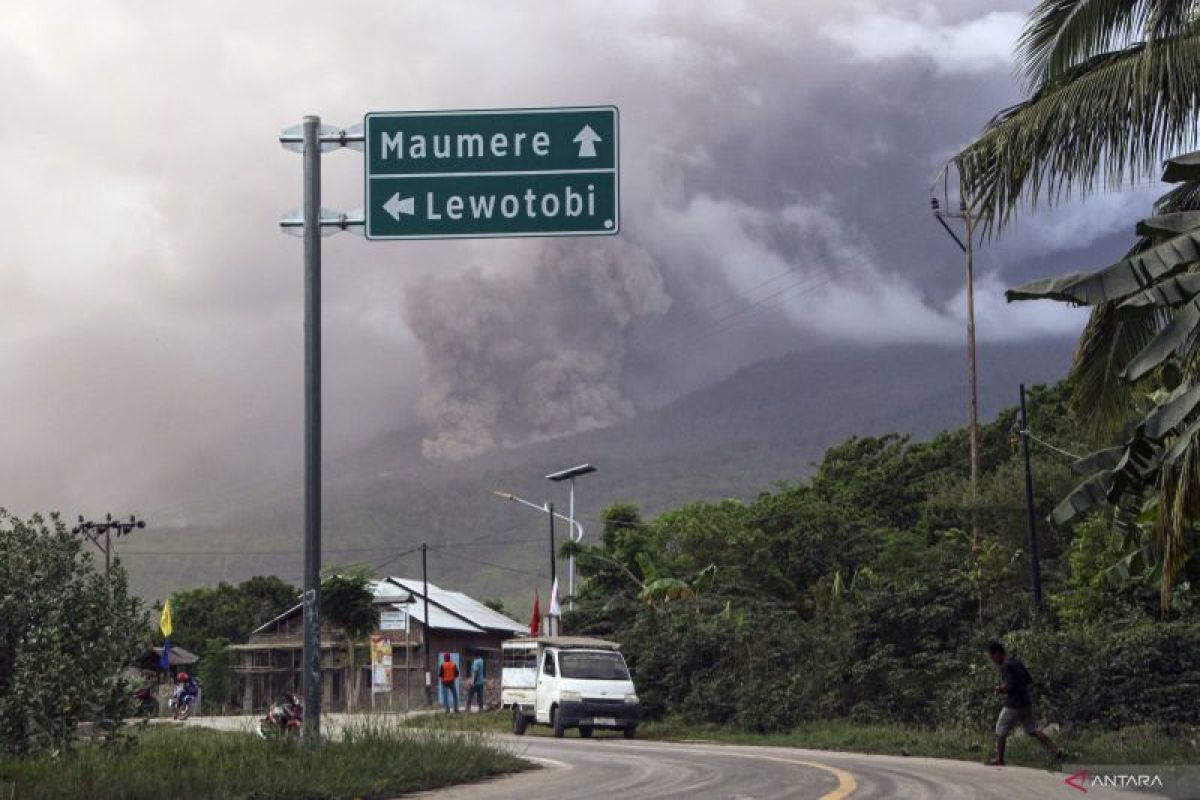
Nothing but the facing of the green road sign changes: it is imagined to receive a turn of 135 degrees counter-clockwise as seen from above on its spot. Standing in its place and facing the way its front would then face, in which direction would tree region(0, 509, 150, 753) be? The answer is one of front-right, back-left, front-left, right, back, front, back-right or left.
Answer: back-left

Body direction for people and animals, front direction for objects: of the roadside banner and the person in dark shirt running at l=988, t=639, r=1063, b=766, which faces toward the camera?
the roadside banner

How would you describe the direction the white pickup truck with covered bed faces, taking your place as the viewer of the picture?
facing the viewer and to the right of the viewer

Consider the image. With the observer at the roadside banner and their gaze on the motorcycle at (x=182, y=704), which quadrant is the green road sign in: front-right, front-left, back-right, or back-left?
front-left

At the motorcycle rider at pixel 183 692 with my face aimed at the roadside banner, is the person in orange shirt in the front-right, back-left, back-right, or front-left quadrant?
front-right

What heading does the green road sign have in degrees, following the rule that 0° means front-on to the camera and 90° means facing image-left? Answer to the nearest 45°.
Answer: approximately 0°

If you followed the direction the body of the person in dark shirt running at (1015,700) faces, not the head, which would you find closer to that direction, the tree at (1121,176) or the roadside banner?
the roadside banner

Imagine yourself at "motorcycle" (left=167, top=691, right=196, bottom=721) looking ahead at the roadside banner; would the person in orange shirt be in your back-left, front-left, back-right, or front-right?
front-right

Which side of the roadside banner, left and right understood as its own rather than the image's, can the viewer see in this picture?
front

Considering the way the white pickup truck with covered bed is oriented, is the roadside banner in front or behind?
behind

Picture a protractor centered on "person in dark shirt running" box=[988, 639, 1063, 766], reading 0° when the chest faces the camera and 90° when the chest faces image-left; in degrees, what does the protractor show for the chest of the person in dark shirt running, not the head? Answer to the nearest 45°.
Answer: approximately 90°

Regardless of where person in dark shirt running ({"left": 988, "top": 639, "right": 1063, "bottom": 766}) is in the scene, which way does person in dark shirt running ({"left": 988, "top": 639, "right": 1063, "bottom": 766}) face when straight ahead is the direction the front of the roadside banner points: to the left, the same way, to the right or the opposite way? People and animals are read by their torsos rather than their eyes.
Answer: to the right

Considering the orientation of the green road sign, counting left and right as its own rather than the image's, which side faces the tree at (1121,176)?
left

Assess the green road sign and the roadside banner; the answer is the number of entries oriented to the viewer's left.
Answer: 0
